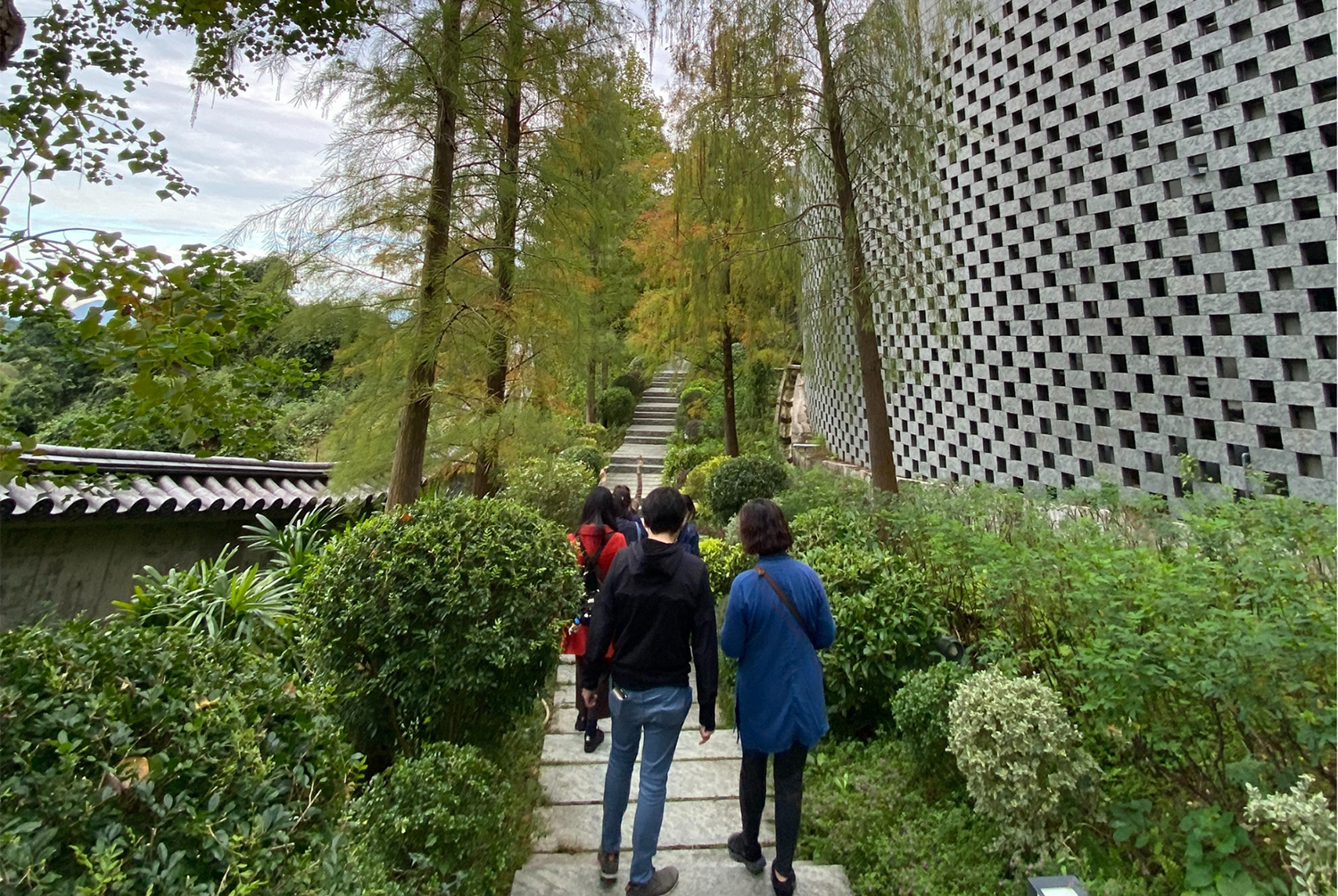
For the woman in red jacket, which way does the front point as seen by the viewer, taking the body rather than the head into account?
away from the camera

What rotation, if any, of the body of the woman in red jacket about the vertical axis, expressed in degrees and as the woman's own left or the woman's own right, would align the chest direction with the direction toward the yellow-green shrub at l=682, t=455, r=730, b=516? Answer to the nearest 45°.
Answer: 0° — they already face it

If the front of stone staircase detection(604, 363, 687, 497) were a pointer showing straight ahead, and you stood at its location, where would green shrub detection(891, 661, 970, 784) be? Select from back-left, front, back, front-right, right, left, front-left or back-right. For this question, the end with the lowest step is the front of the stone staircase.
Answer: front

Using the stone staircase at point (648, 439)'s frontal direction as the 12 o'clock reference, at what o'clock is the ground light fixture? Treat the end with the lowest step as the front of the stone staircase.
The ground light fixture is roughly at 12 o'clock from the stone staircase.

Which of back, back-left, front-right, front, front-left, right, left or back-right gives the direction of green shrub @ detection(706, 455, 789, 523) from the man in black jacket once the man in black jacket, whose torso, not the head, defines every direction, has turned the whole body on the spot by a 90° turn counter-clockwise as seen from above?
right

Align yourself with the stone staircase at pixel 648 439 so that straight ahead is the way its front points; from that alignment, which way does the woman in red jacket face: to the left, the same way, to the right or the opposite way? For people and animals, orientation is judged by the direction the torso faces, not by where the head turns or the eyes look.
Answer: the opposite way

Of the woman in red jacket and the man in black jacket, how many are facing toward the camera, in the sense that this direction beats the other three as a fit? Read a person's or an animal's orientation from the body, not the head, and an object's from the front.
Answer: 0

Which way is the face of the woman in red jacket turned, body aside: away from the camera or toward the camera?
away from the camera

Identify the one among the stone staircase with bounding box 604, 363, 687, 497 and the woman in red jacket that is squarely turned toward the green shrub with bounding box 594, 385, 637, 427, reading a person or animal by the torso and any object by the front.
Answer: the woman in red jacket

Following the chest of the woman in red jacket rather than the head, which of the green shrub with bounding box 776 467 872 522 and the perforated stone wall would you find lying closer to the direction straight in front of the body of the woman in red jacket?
the green shrub

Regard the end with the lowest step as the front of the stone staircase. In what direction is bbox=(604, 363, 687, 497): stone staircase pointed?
toward the camera

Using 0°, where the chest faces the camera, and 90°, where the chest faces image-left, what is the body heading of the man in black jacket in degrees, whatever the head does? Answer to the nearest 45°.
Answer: approximately 180°

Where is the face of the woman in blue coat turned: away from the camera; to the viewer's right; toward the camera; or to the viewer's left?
away from the camera

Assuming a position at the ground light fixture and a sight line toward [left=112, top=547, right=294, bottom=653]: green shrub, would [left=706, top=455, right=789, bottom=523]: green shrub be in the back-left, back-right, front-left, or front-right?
front-right

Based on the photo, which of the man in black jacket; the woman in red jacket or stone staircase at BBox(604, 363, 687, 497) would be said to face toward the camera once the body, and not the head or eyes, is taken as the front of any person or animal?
the stone staircase

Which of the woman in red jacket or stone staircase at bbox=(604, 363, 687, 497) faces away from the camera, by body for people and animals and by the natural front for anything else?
the woman in red jacket
